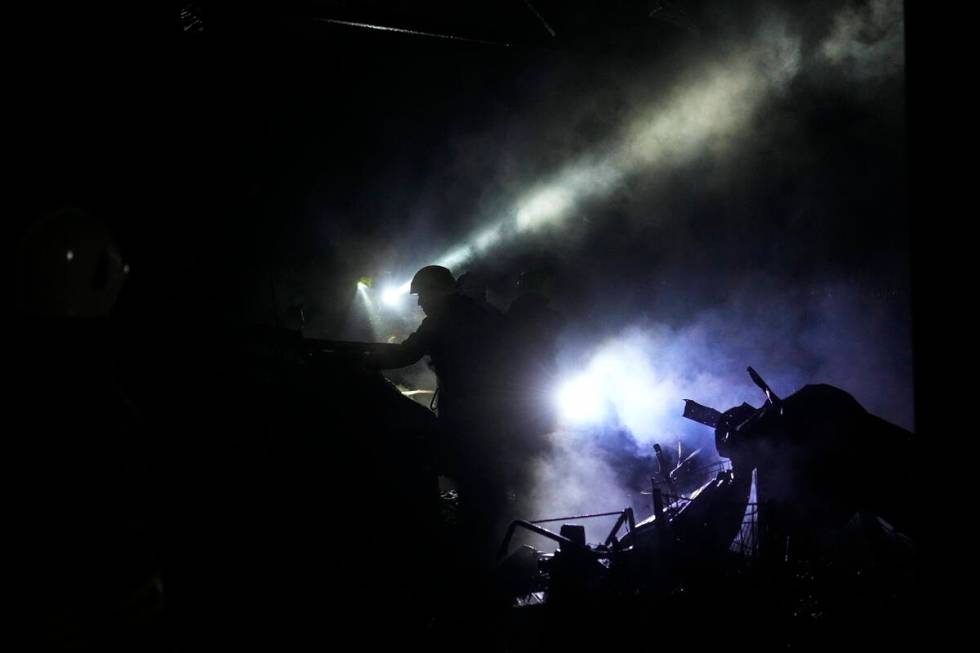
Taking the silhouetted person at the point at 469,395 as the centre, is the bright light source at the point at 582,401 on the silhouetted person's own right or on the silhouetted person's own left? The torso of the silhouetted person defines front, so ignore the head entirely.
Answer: on the silhouetted person's own right

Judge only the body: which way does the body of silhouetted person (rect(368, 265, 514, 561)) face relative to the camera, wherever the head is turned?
to the viewer's left

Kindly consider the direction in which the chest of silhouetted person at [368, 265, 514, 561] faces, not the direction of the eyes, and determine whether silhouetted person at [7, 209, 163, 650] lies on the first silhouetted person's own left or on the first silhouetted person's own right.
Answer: on the first silhouetted person's own left

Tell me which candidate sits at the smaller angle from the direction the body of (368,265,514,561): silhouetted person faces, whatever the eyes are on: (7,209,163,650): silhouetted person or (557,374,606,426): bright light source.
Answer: the silhouetted person

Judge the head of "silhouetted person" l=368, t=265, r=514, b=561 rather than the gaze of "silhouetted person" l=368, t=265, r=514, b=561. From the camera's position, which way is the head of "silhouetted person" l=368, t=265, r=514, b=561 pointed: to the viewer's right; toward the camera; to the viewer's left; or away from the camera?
to the viewer's left
